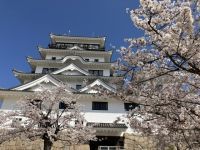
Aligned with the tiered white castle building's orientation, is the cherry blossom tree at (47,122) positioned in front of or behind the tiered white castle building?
in front

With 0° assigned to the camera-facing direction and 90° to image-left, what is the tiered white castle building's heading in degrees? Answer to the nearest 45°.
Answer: approximately 0°
